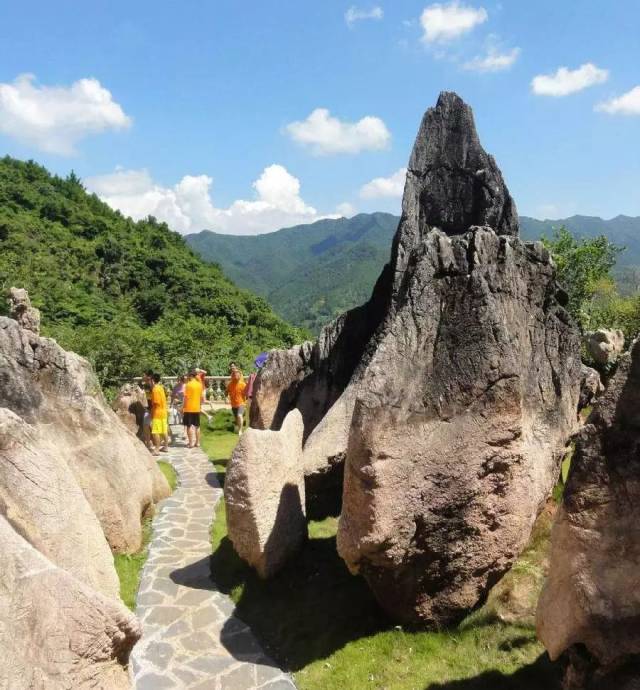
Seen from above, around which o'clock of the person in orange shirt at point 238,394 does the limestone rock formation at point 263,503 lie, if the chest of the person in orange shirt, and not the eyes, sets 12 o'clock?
The limestone rock formation is roughly at 12 o'clock from the person in orange shirt.

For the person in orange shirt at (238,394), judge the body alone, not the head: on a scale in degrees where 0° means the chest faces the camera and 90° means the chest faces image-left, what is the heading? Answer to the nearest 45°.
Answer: approximately 0°

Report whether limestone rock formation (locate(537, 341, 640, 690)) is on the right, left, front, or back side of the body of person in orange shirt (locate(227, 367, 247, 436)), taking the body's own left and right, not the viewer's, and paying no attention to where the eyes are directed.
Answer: front

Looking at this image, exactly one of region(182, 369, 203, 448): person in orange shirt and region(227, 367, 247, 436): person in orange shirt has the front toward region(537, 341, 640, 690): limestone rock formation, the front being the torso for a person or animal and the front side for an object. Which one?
region(227, 367, 247, 436): person in orange shirt
